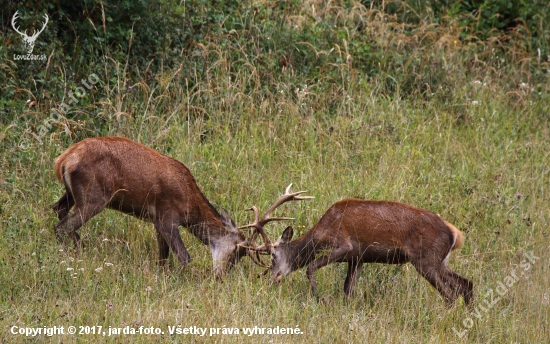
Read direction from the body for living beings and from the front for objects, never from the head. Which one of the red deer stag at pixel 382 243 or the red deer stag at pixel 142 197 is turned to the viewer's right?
the red deer stag at pixel 142 197

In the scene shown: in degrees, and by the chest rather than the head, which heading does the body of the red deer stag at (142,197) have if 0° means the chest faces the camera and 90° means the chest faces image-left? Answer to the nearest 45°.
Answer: approximately 270°

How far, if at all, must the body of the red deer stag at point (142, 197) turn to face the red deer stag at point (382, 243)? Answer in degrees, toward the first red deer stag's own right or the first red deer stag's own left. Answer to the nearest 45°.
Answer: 0° — it already faces it

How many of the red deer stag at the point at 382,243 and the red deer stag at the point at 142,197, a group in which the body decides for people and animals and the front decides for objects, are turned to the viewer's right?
1

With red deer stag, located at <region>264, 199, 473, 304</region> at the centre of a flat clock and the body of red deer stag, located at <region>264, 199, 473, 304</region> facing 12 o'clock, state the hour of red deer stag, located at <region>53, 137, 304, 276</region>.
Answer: red deer stag, located at <region>53, 137, 304, 276</region> is roughly at 12 o'clock from red deer stag, located at <region>264, 199, 473, 304</region>.

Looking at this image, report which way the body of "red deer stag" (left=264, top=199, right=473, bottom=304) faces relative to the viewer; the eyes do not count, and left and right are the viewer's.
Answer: facing to the left of the viewer

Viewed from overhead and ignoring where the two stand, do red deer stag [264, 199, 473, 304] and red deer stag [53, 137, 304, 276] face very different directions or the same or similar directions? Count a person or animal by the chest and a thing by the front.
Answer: very different directions
